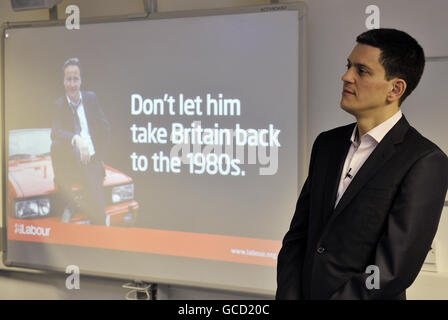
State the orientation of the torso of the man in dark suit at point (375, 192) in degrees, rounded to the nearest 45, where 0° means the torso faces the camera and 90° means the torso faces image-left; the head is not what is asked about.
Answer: approximately 45°
